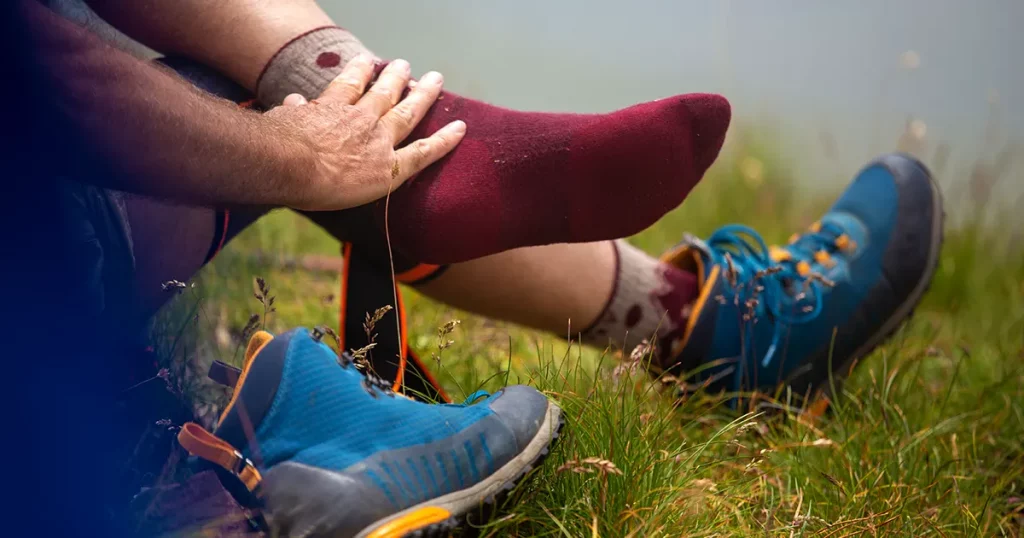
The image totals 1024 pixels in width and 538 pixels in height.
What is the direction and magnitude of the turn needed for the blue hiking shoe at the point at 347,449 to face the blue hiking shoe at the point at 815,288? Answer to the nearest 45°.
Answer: approximately 45° to its left

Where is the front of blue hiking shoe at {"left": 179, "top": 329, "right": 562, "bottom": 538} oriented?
to the viewer's right
